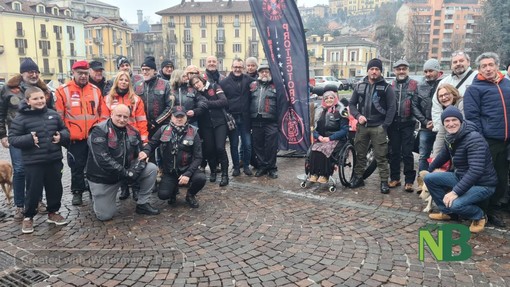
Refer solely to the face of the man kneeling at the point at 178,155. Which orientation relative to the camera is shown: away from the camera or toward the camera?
toward the camera

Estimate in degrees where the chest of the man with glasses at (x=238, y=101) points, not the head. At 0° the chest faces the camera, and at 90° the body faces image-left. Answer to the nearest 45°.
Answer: approximately 0°

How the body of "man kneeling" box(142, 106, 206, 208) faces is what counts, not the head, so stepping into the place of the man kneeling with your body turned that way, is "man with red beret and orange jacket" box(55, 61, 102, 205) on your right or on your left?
on your right

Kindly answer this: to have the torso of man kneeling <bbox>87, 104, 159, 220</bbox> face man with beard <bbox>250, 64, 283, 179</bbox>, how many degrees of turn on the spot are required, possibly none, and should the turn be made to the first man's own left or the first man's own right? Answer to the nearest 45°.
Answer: approximately 90° to the first man's own left

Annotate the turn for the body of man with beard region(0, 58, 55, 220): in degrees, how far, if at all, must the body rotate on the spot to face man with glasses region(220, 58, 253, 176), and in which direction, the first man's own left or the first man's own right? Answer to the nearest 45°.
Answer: approximately 45° to the first man's own left

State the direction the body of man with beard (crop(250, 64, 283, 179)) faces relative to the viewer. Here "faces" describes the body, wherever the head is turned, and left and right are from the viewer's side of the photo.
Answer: facing the viewer

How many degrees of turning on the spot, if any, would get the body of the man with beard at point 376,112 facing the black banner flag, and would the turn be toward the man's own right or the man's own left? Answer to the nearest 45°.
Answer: approximately 135° to the man's own right

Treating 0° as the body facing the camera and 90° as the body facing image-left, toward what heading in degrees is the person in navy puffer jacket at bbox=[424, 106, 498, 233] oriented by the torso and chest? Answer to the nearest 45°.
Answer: approximately 45°

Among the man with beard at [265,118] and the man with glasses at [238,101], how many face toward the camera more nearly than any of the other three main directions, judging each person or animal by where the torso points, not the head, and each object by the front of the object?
2

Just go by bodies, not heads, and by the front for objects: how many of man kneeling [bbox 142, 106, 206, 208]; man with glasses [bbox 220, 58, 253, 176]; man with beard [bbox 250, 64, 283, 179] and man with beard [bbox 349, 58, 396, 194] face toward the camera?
4

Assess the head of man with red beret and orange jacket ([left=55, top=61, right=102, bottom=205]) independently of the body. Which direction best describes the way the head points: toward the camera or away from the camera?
toward the camera

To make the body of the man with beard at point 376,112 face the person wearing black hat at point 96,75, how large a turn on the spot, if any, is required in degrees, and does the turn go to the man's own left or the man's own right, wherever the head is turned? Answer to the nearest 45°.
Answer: approximately 90° to the man's own right

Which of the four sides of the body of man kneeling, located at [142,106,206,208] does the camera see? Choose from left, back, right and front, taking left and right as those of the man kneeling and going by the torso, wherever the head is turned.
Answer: front
